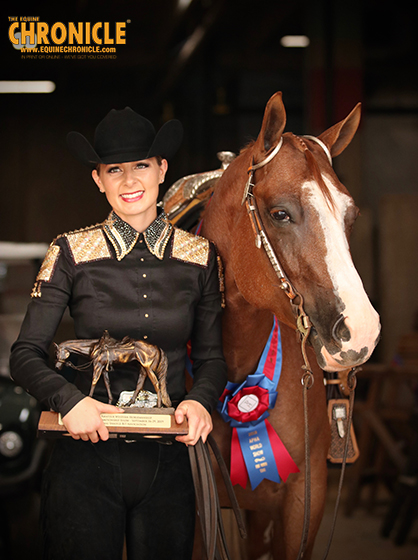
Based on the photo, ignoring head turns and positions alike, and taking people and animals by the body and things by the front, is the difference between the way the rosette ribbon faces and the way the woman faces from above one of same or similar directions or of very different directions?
same or similar directions

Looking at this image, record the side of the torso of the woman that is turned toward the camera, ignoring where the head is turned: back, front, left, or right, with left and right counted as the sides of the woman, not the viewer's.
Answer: front

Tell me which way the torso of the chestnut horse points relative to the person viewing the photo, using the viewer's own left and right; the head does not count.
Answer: facing the viewer and to the right of the viewer

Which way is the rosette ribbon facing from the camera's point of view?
toward the camera

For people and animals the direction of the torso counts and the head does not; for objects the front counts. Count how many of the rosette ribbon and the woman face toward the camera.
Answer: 2
